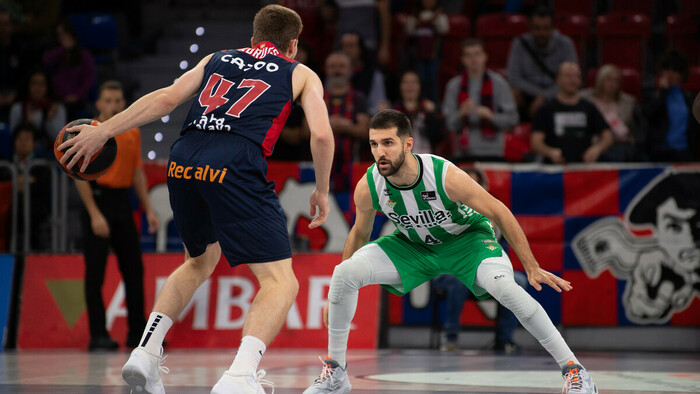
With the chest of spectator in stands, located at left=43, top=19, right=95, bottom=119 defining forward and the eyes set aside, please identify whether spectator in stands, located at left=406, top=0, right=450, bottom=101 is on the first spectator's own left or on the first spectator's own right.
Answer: on the first spectator's own left

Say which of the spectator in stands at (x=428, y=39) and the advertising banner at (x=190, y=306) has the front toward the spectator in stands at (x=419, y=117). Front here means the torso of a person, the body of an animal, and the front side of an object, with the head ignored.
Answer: the spectator in stands at (x=428, y=39)

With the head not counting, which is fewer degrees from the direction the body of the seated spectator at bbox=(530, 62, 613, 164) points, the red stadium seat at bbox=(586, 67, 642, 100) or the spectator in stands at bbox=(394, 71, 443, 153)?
the spectator in stands

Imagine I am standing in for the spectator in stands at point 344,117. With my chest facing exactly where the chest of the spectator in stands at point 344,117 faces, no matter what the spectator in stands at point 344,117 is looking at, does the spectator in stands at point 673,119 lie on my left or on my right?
on my left

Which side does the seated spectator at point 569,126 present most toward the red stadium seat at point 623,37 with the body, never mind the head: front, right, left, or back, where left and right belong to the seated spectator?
back

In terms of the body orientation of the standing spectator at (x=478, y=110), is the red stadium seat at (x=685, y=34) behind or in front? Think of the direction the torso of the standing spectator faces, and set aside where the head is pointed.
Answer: behind

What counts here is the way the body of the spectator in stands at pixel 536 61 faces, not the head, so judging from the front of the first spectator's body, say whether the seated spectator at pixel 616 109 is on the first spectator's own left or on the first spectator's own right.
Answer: on the first spectator's own left

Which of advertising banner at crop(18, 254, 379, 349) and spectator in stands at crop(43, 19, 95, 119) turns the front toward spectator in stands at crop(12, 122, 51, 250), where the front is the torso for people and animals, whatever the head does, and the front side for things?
spectator in stands at crop(43, 19, 95, 119)

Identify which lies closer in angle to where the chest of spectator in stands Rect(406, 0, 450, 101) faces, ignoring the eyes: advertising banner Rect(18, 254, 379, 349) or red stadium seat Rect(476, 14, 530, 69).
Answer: the advertising banner
